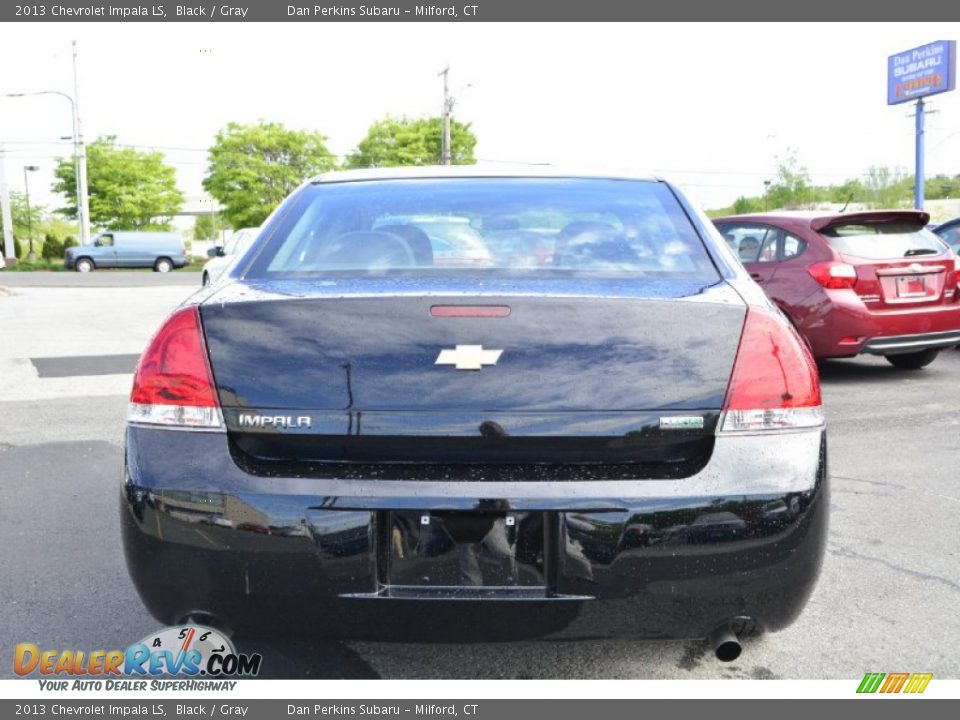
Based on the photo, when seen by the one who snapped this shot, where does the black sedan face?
facing away from the viewer

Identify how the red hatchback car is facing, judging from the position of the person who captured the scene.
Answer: facing away from the viewer and to the left of the viewer

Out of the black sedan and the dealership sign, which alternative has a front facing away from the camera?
the black sedan

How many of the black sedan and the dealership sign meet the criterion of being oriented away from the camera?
1
